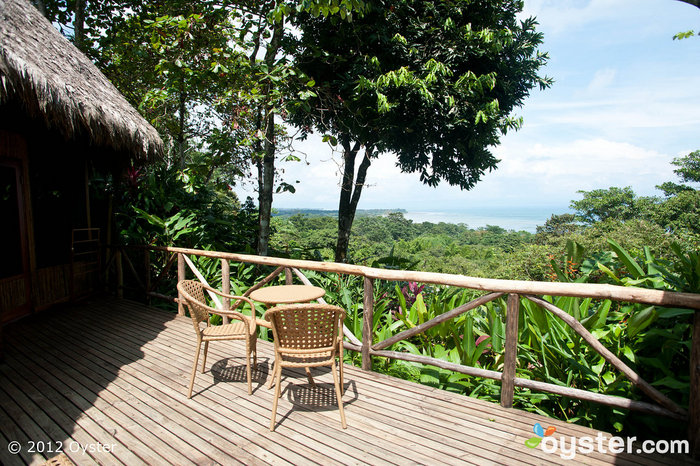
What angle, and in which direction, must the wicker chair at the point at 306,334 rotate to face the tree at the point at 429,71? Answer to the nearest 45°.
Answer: approximately 45° to its right

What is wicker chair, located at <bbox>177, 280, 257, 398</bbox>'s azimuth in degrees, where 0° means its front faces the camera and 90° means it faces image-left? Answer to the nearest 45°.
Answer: approximately 270°

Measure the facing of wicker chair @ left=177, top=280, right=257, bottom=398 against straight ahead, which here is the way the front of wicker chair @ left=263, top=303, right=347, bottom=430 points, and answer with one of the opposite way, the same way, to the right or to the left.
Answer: to the right

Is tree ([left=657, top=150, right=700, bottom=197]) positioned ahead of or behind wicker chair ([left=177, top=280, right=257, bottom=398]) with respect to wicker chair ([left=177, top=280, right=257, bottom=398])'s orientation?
ahead

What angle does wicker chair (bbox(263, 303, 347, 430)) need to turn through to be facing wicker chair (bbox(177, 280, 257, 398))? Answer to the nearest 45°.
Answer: approximately 45° to its left

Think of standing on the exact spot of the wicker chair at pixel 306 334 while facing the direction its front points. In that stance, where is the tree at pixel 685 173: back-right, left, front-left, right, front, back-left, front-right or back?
front-right

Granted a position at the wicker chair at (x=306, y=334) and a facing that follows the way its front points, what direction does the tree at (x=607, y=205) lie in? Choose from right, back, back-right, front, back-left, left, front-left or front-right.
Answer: front-right

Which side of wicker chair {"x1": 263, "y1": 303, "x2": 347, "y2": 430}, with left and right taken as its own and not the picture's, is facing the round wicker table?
front

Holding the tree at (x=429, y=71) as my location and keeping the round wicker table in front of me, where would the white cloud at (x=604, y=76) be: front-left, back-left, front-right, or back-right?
back-left

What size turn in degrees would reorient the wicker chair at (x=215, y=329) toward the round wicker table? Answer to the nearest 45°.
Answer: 0° — it already faces it

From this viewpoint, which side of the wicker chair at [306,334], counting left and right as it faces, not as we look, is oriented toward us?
back

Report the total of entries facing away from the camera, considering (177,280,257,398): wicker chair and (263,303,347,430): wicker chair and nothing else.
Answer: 1
